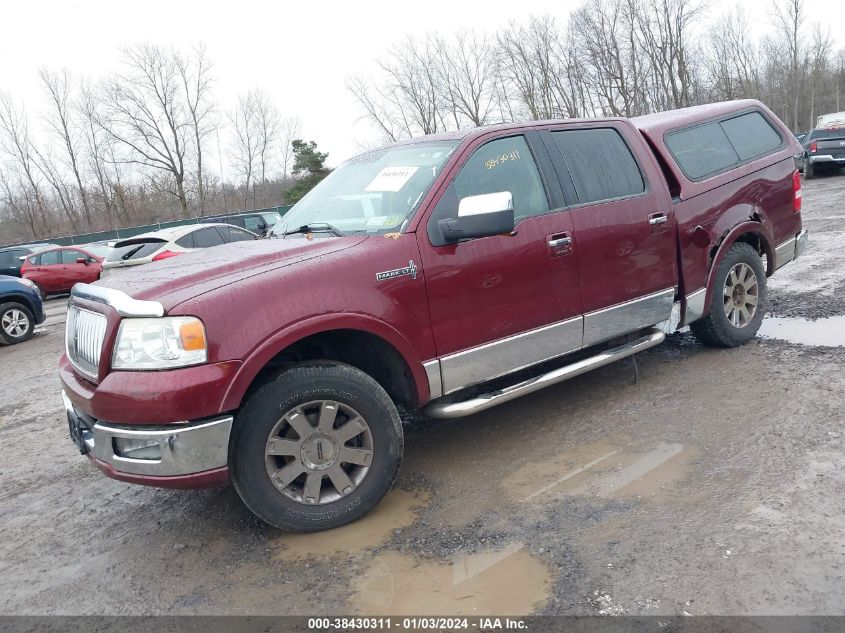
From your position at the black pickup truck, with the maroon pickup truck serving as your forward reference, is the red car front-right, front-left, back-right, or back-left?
front-right

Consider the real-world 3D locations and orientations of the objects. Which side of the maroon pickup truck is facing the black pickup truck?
back

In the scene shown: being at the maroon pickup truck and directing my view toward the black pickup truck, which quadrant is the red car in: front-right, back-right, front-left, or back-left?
front-left

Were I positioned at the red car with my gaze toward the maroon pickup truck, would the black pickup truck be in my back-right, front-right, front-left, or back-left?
front-left

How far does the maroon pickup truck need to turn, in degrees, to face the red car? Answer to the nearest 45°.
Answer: approximately 90° to its right

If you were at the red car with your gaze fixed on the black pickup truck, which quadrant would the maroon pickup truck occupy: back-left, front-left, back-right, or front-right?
front-right

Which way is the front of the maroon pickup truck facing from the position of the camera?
facing the viewer and to the left of the viewer
